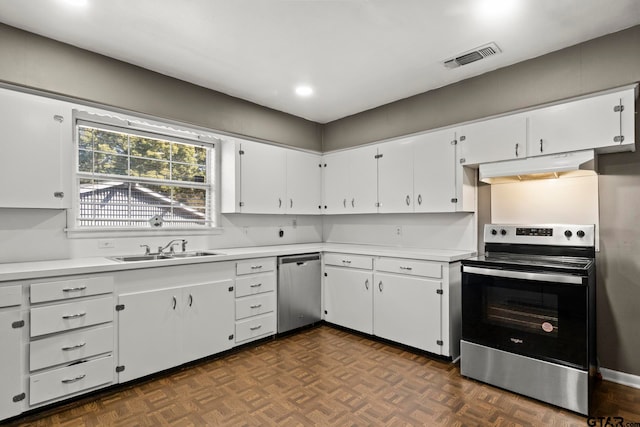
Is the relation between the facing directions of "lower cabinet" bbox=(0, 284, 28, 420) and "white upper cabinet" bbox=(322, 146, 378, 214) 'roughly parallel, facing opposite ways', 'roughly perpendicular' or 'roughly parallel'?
roughly perpendicular

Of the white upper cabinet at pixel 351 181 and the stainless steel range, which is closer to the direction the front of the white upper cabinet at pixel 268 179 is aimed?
the stainless steel range

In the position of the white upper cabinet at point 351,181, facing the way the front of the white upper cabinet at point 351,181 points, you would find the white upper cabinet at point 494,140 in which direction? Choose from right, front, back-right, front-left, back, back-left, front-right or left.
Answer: left

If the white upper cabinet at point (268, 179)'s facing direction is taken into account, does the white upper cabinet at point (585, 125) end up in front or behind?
in front

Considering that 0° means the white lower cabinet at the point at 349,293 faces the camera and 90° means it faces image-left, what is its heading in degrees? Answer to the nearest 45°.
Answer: approximately 45°

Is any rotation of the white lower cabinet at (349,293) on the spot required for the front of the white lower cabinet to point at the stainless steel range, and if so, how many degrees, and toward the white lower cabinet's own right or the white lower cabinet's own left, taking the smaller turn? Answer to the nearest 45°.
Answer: approximately 90° to the white lower cabinet's own left

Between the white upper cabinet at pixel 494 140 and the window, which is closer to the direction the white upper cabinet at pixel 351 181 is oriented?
the window

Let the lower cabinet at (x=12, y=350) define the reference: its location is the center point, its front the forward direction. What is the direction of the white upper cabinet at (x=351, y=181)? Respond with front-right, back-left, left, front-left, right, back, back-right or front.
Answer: left

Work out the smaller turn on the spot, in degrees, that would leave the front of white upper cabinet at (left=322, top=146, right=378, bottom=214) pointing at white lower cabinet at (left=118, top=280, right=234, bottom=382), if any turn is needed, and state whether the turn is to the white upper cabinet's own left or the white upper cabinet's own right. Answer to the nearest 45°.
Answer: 0° — it already faces it

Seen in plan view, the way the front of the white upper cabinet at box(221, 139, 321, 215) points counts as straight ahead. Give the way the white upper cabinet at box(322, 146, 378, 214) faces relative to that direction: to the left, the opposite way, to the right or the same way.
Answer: to the right

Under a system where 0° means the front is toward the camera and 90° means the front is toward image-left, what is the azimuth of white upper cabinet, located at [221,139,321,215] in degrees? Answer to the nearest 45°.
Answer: approximately 315°

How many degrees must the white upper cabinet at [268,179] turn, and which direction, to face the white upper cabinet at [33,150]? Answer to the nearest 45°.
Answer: approximately 90° to its right
